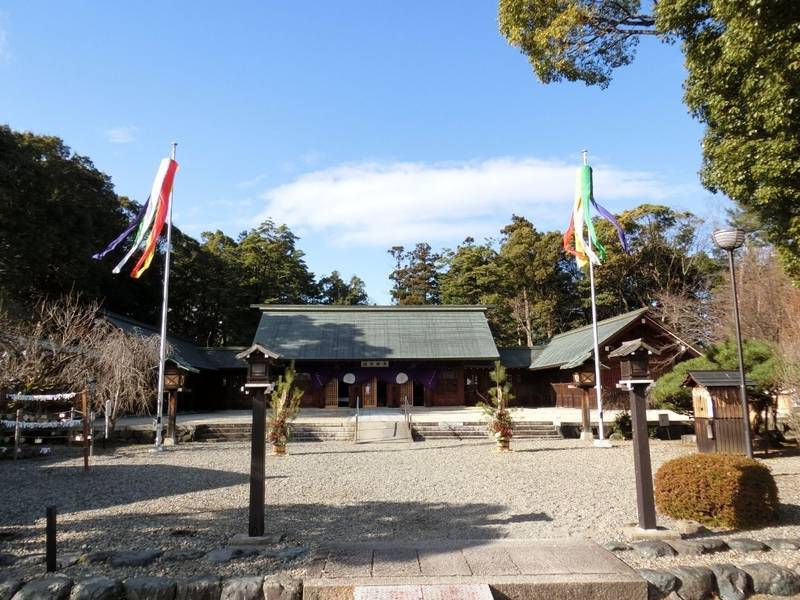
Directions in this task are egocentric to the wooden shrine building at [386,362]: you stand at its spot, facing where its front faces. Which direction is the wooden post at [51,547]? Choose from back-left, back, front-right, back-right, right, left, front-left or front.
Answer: front

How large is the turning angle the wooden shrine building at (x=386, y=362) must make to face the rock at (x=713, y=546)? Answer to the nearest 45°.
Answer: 0° — it already faces it

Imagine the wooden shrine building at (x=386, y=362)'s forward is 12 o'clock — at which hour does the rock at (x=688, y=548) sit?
The rock is roughly at 12 o'clock from the wooden shrine building.

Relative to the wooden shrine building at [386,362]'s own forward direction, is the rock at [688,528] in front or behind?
in front

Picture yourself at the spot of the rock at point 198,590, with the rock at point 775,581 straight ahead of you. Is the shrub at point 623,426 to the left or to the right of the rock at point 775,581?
left

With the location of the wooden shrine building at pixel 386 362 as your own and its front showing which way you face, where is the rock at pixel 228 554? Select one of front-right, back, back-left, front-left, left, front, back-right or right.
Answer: front

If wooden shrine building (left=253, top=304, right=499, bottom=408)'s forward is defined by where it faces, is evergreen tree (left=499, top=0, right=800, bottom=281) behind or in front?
in front

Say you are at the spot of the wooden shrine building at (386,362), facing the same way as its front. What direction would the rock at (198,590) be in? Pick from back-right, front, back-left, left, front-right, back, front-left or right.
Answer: front

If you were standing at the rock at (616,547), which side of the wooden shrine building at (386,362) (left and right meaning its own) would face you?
front

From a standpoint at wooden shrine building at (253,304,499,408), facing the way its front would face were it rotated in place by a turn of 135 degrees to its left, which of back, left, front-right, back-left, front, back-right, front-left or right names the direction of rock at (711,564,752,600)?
back-right

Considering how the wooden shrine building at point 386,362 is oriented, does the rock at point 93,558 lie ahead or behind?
ahead

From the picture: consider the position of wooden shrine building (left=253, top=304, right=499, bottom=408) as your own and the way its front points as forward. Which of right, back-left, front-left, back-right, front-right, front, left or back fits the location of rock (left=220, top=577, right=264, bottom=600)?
front

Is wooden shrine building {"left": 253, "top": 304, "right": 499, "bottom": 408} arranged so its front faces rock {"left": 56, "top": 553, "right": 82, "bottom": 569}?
yes

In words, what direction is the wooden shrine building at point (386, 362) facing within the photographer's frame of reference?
facing the viewer

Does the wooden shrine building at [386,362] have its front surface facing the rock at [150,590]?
yes

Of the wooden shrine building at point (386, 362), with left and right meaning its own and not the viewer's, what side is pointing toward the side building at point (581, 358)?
left

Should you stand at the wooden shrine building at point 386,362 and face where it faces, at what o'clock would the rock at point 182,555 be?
The rock is roughly at 12 o'clock from the wooden shrine building.

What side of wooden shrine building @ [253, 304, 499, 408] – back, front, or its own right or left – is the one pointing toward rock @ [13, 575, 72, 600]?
front

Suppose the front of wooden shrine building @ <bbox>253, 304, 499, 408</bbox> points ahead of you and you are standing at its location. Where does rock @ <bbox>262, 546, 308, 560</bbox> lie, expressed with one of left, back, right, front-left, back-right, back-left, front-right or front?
front

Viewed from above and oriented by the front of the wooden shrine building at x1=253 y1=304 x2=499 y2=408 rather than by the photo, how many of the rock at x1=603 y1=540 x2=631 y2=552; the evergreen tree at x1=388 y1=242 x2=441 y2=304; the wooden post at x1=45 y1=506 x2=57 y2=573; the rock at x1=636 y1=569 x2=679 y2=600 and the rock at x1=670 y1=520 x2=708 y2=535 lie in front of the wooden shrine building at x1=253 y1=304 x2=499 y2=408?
4
